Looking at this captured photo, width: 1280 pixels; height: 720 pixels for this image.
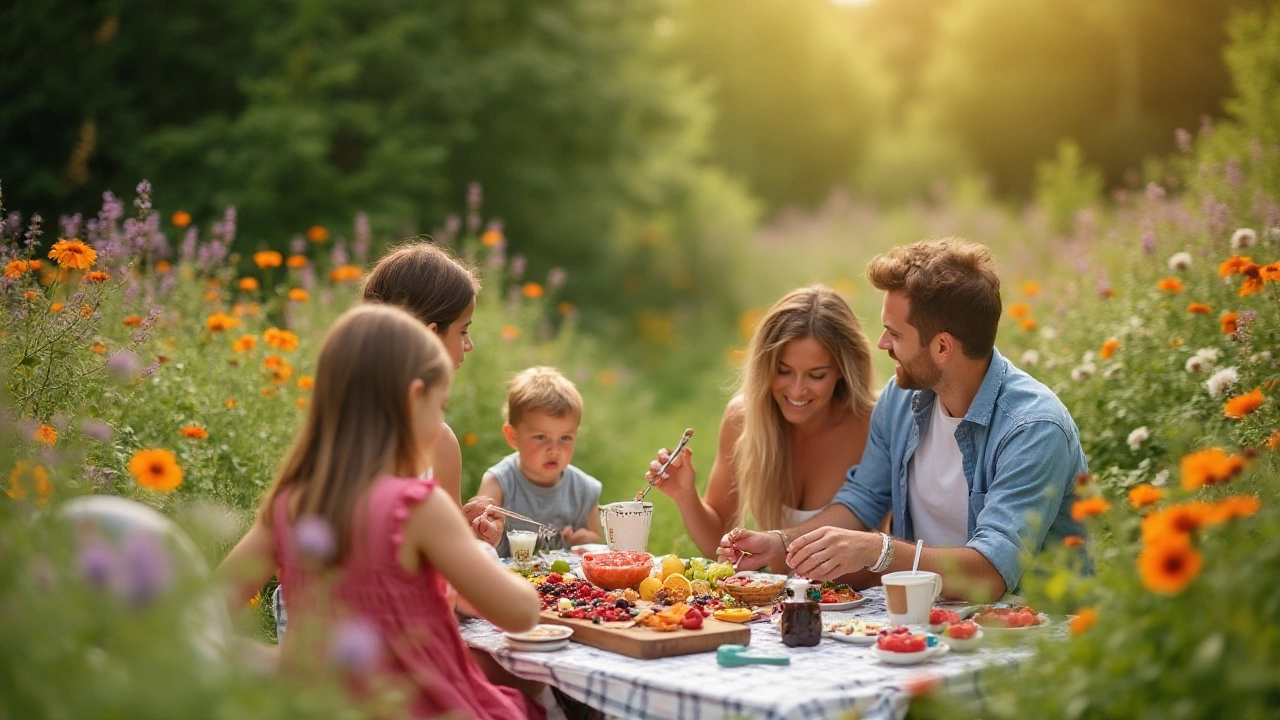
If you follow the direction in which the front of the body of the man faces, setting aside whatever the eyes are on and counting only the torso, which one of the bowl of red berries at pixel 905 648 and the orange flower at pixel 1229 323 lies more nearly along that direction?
the bowl of red berries

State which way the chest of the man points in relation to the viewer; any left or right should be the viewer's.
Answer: facing the viewer and to the left of the viewer

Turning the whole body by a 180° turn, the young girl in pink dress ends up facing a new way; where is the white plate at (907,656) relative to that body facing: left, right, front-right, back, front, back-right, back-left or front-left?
back-left

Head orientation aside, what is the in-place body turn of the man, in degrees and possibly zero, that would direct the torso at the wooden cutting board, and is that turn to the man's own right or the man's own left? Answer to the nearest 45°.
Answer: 0° — they already face it

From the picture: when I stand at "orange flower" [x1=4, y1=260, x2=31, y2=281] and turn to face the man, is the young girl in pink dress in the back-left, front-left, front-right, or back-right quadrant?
front-right

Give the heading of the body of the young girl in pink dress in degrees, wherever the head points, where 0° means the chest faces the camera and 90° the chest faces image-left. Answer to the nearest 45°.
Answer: approximately 225°

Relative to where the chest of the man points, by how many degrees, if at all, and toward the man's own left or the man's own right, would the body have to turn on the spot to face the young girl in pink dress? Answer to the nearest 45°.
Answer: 0° — they already face them

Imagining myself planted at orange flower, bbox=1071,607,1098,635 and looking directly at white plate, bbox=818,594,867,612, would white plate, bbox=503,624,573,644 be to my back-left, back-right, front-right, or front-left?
front-left

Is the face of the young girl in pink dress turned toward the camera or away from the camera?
away from the camera

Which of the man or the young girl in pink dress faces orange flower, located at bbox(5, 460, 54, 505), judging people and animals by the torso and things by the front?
the man

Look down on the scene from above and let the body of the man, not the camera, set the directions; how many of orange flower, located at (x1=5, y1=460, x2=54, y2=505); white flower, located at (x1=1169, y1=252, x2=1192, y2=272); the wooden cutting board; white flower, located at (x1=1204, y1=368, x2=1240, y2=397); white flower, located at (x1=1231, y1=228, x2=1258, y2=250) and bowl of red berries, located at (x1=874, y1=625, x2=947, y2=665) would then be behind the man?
3

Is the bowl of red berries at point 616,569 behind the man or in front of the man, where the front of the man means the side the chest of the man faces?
in front

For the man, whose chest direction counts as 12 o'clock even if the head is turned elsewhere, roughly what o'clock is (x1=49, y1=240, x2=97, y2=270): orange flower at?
The orange flower is roughly at 1 o'clock from the man.

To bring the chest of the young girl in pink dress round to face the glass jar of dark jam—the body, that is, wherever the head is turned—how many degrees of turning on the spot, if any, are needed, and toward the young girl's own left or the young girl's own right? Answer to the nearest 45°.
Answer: approximately 45° to the young girl's own right

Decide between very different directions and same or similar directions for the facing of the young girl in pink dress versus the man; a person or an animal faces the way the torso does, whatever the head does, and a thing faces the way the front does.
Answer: very different directions
